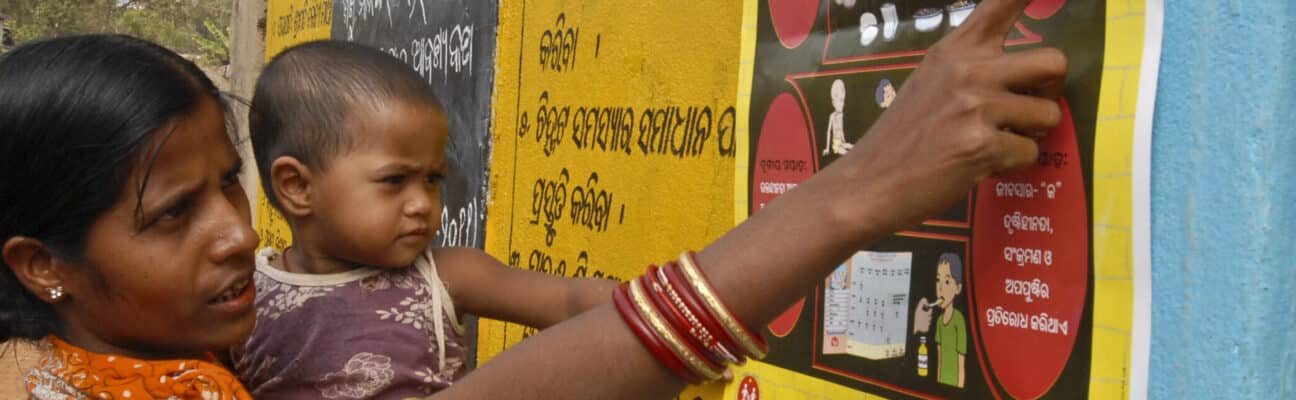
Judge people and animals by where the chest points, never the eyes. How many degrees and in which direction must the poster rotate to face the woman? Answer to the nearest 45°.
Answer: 0° — it already faces them

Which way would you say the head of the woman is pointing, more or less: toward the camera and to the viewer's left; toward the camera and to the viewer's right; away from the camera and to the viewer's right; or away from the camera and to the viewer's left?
toward the camera and to the viewer's right

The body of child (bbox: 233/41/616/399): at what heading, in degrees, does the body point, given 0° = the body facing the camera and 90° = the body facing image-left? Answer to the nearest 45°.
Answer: approximately 315°

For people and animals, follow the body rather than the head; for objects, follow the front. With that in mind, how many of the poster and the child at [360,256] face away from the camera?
0

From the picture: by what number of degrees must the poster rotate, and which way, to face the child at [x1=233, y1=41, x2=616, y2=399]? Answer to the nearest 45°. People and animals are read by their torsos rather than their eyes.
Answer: approximately 45° to its right
